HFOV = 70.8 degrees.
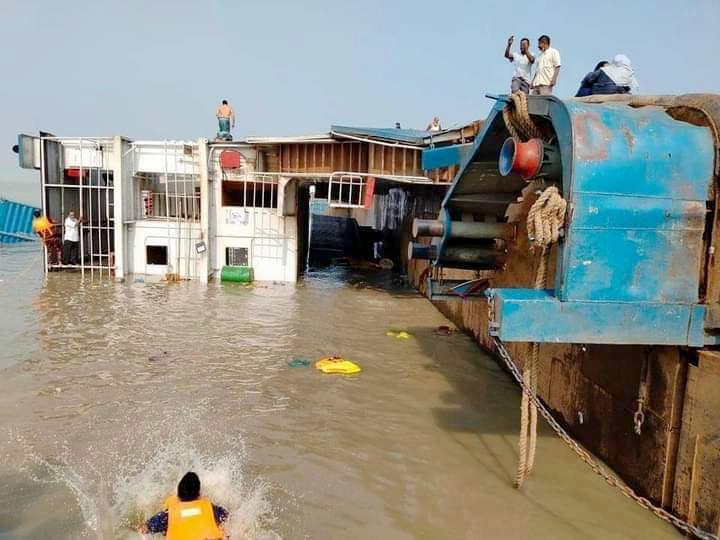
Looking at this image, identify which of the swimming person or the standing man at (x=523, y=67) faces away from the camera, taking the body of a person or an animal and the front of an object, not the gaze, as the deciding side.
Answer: the swimming person

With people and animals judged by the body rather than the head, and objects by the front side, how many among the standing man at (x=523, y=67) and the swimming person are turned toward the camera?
1

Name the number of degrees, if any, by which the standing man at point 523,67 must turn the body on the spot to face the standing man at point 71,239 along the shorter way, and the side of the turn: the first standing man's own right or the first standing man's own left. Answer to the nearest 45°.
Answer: approximately 90° to the first standing man's own right

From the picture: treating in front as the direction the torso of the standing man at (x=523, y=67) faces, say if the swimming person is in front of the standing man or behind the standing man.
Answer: in front

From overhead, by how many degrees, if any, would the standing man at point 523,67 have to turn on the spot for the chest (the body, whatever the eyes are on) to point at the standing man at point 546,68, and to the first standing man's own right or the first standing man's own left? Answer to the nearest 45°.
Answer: approximately 45° to the first standing man's own left

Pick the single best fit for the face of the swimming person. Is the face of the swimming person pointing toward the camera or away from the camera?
away from the camera

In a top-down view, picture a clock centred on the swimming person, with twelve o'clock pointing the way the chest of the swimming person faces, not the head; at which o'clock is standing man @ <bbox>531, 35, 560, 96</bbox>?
The standing man is roughly at 2 o'clock from the swimming person.

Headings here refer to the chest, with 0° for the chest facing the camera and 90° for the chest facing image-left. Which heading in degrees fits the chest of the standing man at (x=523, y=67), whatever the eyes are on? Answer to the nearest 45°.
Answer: approximately 0°

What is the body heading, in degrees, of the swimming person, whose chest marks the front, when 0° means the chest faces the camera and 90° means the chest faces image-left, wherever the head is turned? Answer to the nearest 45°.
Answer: approximately 180°

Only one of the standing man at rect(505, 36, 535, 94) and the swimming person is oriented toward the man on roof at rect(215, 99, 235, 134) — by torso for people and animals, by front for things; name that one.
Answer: the swimming person

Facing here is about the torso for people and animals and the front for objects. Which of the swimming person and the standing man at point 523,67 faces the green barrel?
the swimming person
